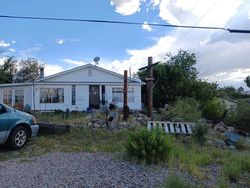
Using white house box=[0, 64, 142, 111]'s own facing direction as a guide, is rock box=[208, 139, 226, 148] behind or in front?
in front

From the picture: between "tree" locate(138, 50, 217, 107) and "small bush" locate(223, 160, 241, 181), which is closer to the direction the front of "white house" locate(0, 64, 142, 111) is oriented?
the small bush

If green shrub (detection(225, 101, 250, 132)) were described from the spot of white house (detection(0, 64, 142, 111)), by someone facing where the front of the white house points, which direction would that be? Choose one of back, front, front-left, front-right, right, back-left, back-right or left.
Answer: front-left

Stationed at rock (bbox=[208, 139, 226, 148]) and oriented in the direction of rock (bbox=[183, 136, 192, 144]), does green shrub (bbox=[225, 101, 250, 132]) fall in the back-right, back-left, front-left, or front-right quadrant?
back-right

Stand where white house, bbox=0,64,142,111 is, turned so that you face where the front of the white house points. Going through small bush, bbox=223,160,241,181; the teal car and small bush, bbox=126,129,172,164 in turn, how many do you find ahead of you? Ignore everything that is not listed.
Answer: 3

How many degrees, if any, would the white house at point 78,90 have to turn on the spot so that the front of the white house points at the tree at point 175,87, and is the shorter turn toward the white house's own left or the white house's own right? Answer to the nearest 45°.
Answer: approximately 90° to the white house's own left

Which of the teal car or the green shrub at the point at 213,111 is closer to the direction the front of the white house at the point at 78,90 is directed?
the teal car

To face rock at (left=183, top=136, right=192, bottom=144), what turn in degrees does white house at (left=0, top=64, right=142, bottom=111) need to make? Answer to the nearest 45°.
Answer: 0° — it already faces it

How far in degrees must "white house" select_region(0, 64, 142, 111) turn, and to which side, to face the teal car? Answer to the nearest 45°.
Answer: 0° — it already faces it

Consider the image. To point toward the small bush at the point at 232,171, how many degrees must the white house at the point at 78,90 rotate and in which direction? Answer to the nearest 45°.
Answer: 0° — it already faces it

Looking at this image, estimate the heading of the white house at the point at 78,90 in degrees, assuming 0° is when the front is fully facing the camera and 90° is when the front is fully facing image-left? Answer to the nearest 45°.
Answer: approximately 0°
